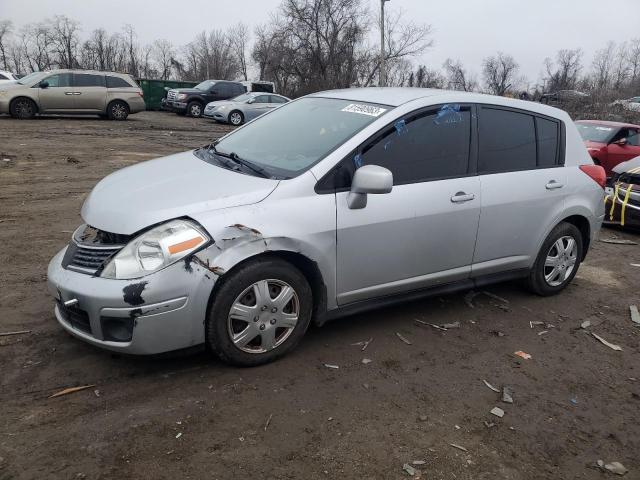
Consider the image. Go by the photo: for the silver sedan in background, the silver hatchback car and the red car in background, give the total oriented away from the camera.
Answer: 0

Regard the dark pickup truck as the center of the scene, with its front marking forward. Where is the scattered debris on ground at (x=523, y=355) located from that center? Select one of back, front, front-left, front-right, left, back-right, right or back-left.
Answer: front-left

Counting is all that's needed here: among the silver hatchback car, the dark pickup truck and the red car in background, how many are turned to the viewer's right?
0

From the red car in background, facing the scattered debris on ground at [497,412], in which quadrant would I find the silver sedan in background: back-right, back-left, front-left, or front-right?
back-right

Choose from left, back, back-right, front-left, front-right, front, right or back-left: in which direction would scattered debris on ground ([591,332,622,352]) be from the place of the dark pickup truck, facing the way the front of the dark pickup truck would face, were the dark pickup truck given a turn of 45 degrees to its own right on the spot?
left

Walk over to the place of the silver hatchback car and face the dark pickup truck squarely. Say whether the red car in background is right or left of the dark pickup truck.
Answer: right

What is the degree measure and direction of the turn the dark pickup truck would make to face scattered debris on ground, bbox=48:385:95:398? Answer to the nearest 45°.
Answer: approximately 45° to its left

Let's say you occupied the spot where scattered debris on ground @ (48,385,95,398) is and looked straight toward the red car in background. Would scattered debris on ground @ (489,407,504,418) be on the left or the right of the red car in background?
right

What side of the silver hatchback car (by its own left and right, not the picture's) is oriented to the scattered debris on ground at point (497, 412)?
left

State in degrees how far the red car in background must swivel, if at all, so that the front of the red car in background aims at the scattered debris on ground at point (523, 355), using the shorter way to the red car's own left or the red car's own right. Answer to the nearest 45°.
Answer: approximately 45° to the red car's own left

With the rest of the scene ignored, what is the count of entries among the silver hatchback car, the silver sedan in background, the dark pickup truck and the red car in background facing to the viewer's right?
0

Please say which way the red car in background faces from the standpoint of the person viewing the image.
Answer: facing the viewer and to the left of the viewer

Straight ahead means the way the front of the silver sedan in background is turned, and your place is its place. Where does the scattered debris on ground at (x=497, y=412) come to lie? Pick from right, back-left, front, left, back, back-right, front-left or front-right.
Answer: front-left

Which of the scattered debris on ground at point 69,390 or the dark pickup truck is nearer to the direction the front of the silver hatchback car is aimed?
the scattered debris on ground

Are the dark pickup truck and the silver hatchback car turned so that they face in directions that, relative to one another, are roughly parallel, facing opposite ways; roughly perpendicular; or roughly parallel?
roughly parallel

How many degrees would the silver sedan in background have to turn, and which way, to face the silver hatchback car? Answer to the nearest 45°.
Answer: approximately 45° to its left

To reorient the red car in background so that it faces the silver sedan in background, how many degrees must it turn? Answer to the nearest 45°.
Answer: approximately 90° to its right

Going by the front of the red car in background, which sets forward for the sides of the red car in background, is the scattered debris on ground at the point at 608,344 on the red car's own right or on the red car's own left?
on the red car's own left

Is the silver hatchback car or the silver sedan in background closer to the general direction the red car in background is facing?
the silver hatchback car
